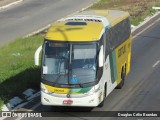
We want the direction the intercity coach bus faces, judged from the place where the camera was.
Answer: facing the viewer and to the left of the viewer
